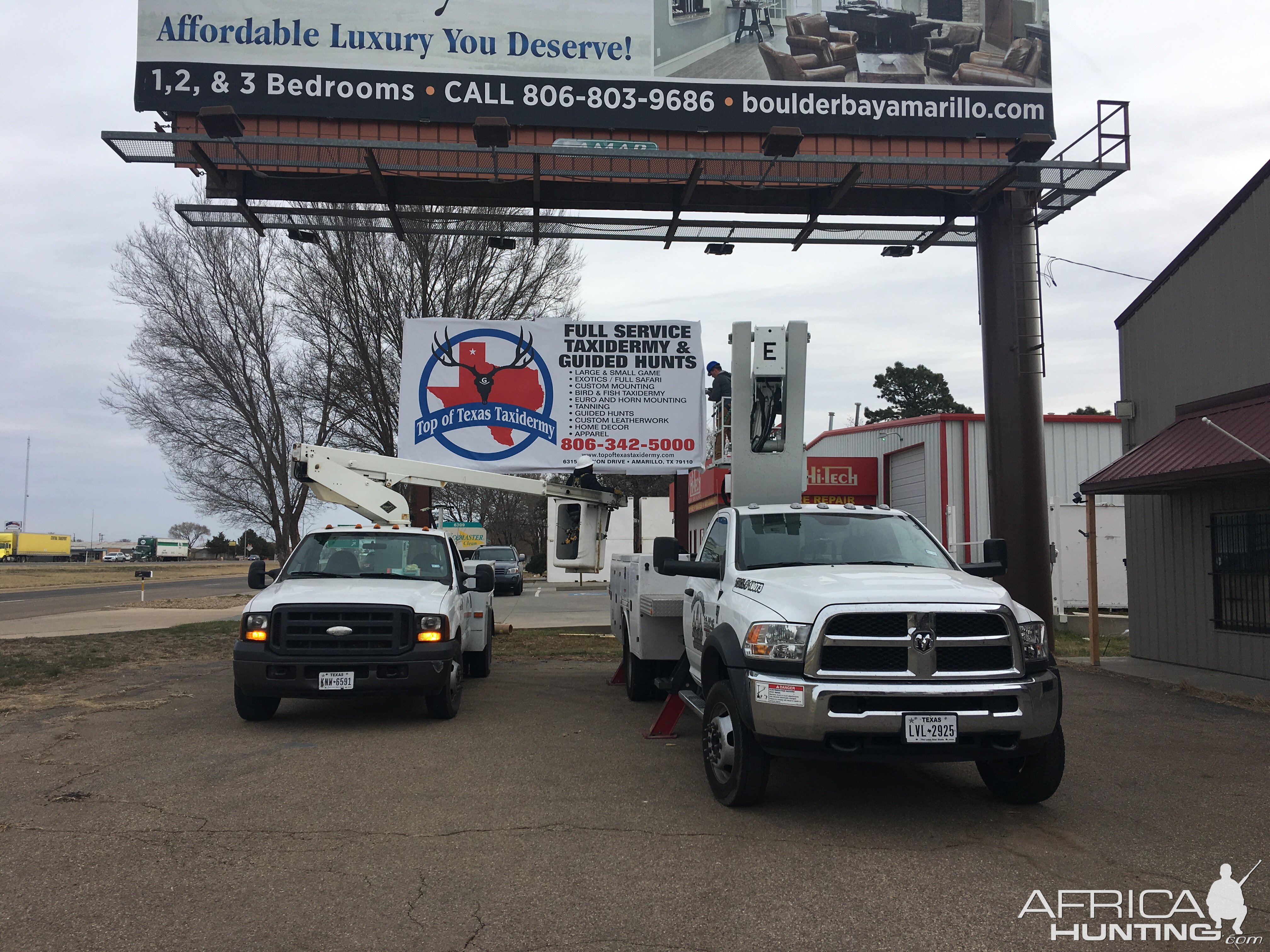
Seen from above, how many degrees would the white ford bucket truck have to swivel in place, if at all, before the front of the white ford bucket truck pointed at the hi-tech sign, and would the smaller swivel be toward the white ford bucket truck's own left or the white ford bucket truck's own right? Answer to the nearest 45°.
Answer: approximately 135° to the white ford bucket truck's own left

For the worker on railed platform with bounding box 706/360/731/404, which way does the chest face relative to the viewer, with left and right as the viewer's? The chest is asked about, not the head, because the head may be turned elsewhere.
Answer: facing to the left of the viewer

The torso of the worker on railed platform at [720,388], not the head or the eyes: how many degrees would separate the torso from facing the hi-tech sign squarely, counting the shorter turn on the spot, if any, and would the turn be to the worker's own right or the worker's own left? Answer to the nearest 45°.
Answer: approximately 90° to the worker's own right

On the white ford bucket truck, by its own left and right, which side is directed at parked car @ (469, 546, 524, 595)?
back

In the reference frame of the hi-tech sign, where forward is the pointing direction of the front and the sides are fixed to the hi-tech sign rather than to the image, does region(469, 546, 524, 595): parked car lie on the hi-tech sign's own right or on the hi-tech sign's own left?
on the hi-tech sign's own right

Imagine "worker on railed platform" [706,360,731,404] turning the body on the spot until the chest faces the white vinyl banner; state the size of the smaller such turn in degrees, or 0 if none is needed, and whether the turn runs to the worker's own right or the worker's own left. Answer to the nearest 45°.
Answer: approximately 45° to the worker's own right

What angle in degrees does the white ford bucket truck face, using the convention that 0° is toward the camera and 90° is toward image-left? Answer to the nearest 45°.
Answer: approximately 0°

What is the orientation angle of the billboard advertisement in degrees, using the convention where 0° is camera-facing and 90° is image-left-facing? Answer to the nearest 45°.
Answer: approximately 0°
